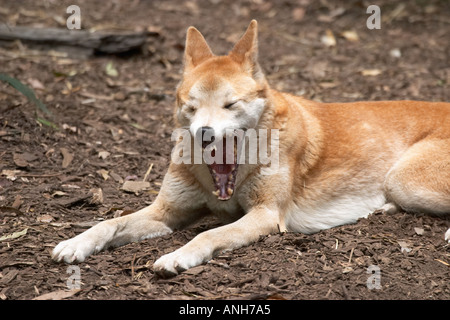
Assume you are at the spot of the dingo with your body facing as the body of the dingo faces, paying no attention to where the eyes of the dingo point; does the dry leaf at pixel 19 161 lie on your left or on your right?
on your right

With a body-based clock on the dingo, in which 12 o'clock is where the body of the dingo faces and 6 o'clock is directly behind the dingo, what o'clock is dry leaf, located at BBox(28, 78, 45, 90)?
The dry leaf is roughly at 3 o'clock from the dingo.

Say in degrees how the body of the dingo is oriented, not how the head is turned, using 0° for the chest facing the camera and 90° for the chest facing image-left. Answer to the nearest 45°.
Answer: approximately 45°

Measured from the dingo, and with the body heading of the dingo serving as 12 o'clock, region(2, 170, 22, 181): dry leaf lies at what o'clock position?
The dry leaf is roughly at 2 o'clock from the dingo.

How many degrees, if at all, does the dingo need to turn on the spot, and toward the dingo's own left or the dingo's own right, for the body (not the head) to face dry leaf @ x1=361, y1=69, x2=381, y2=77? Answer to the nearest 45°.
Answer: approximately 135° to the dingo's own right

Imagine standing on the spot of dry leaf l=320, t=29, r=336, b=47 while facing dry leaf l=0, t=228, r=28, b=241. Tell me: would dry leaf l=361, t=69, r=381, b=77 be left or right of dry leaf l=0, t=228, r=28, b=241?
left

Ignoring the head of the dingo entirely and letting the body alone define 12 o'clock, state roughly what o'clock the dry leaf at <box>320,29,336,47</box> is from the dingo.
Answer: The dry leaf is roughly at 5 o'clock from the dingo.

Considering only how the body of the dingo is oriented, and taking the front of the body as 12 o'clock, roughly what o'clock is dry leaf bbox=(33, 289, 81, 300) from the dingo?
The dry leaf is roughly at 12 o'clock from the dingo.

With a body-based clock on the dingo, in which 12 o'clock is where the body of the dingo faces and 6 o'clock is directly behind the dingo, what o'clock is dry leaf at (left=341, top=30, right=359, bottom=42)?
The dry leaf is roughly at 5 o'clock from the dingo.

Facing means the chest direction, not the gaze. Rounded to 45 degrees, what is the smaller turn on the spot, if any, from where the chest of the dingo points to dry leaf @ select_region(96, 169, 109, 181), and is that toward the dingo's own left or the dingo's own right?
approximately 90° to the dingo's own right

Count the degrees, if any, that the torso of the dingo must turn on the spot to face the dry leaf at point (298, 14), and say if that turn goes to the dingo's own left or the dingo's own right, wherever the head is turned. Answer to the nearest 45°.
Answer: approximately 135° to the dingo's own right

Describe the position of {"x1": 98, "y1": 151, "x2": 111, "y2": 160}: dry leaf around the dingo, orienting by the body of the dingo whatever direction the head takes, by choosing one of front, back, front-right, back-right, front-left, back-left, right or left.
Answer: right

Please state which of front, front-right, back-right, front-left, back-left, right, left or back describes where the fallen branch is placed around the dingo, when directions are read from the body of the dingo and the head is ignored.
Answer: right
